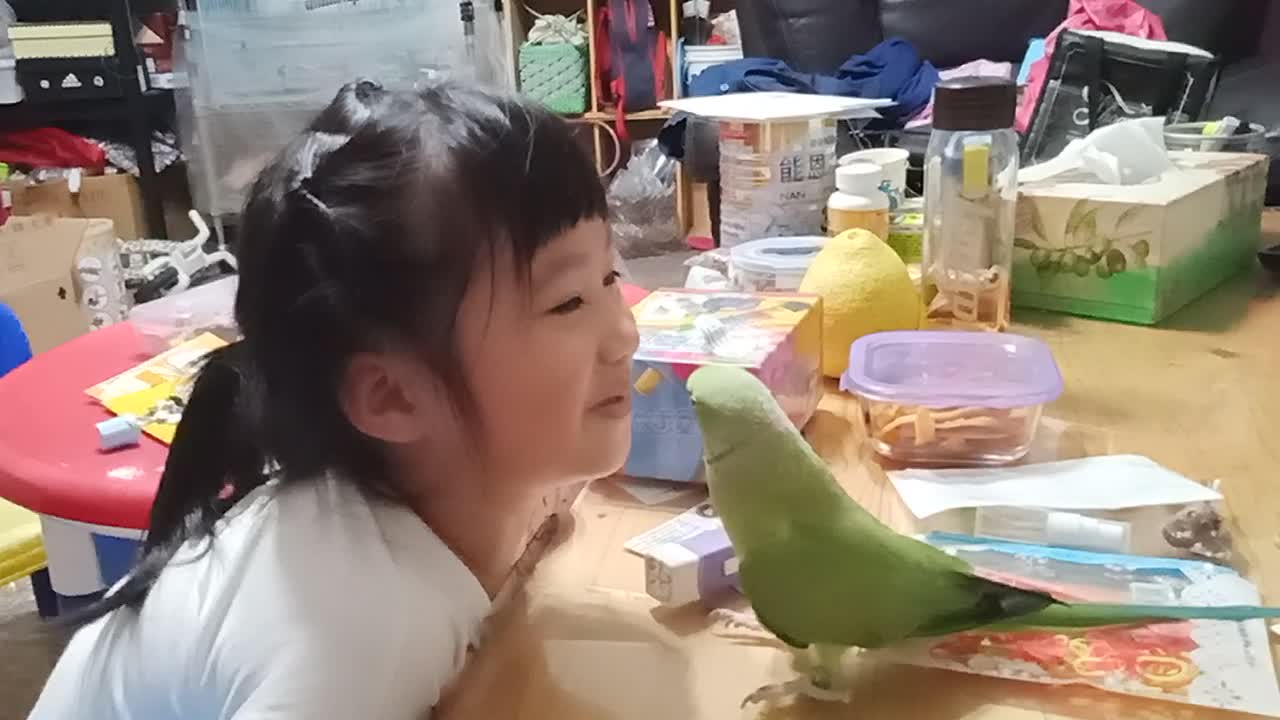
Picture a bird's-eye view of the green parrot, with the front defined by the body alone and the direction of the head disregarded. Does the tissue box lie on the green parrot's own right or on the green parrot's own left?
on the green parrot's own right

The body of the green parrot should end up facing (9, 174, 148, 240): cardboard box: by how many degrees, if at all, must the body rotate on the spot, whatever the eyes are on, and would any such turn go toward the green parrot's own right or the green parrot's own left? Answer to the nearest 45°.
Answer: approximately 45° to the green parrot's own right

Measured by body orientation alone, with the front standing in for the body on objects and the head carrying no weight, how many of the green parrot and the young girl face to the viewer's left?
1

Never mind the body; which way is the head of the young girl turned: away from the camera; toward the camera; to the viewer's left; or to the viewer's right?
to the viewer's right

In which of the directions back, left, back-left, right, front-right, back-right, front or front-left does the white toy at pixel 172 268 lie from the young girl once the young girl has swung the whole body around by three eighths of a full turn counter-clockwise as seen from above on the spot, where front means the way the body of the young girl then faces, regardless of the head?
front-right

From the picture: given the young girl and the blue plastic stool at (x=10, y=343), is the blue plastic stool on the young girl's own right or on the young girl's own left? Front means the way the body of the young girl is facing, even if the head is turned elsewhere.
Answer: on the young girl's own left

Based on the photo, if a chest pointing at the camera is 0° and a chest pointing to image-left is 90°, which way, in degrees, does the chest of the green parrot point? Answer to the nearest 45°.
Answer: approximately 90°

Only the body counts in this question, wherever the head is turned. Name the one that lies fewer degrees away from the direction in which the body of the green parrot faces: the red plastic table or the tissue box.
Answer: the red plastic table

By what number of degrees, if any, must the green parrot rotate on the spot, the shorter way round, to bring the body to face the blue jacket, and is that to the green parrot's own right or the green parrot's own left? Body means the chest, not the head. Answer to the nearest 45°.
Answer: approximately 90° to the green parrot's own right

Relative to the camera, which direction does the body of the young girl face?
to the viewer's right
